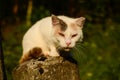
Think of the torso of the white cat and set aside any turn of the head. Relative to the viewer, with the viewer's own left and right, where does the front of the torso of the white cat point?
facing the viewer and to the right of the viewer
